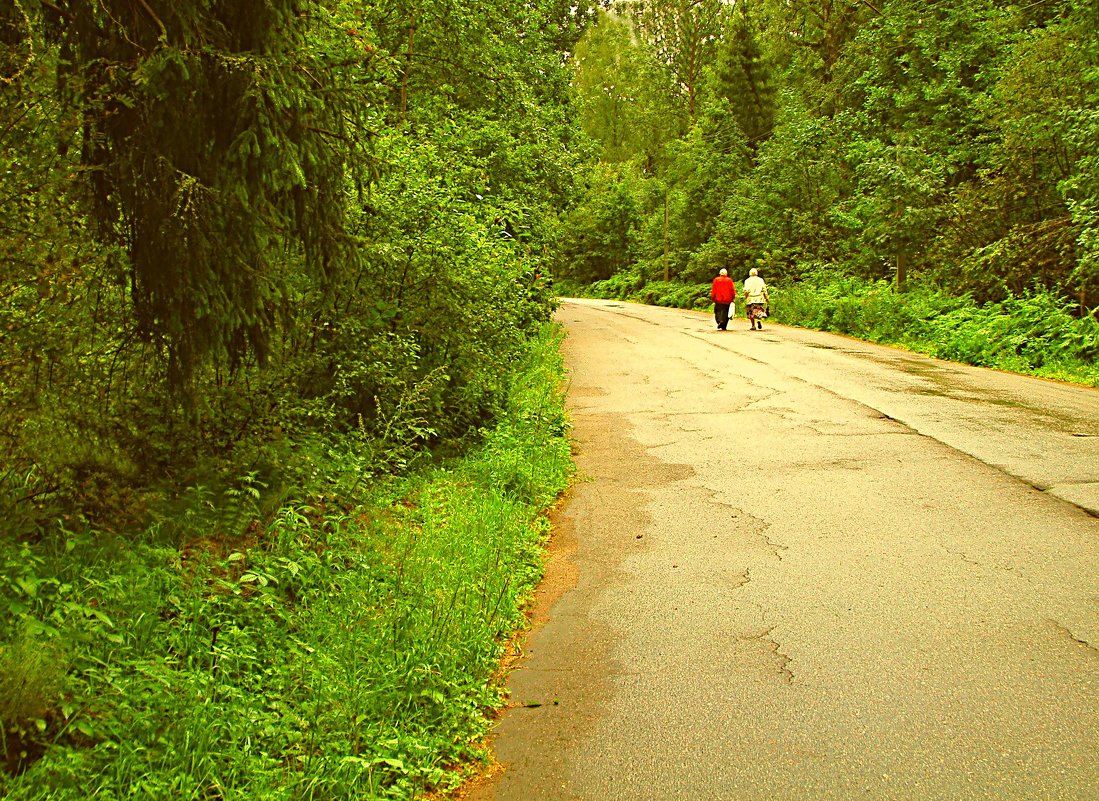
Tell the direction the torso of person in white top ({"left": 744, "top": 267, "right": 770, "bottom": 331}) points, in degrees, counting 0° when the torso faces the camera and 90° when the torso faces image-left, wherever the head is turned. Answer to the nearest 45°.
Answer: approximately 180°

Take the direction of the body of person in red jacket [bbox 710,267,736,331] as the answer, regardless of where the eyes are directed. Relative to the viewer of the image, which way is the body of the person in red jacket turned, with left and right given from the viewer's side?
facing away from the viewer

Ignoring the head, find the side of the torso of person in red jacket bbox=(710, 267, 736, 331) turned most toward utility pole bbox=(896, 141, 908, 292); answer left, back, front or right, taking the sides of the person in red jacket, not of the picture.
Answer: right

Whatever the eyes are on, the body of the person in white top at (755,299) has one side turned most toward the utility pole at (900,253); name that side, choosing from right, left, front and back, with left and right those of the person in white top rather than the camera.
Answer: right
